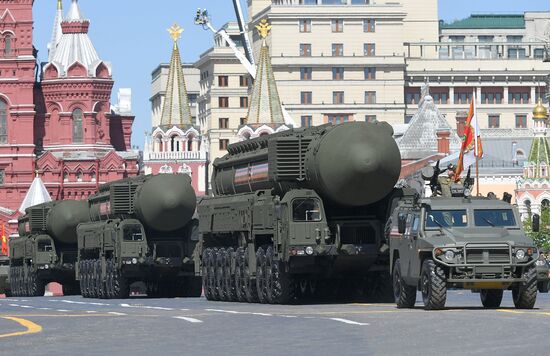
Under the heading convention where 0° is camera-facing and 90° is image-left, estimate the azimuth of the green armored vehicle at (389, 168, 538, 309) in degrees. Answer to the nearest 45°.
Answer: approximately 0°
